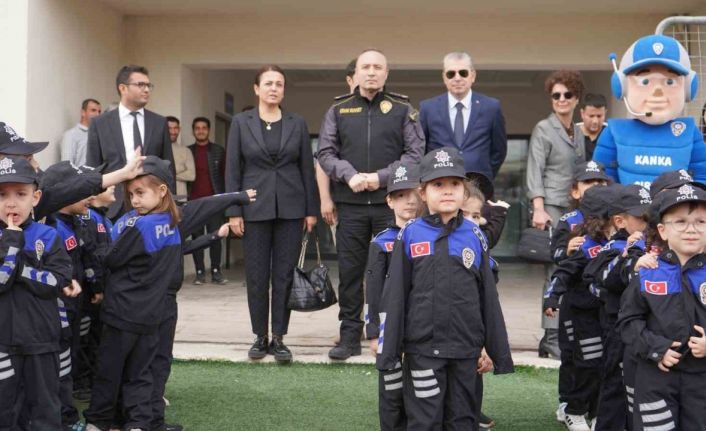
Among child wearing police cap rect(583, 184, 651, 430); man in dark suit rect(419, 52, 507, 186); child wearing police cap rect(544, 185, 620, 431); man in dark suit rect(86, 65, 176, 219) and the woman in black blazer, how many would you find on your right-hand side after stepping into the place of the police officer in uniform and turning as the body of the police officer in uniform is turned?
2

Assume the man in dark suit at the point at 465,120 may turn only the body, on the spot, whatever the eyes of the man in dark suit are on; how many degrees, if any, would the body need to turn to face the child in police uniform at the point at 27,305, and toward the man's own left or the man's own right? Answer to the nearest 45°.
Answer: approximately 45° to the man's own right

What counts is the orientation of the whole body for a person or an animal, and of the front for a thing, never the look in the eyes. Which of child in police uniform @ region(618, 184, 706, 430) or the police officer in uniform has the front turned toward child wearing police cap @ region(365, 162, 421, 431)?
the police officer in uniform

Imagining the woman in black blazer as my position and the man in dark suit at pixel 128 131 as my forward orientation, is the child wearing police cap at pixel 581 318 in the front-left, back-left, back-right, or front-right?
back-left

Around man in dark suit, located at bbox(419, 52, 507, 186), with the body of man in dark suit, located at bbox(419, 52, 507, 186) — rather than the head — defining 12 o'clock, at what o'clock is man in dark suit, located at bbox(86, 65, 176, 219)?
man in dark suit, located at bbox(86, 65, 176, 219) is roughly at 3 o'clock from man in dark suit, located at bbox(419, 52, 507, 186).

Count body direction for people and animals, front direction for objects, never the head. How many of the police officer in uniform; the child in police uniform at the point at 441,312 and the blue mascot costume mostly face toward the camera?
3

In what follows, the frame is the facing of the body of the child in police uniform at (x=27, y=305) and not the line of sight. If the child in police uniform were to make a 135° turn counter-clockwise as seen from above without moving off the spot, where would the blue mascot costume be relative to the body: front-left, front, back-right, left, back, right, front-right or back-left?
front-right

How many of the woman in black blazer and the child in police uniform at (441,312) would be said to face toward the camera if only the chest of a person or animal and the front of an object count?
2

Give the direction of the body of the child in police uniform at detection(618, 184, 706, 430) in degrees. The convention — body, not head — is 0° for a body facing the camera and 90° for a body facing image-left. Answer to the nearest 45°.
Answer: approximately 0°

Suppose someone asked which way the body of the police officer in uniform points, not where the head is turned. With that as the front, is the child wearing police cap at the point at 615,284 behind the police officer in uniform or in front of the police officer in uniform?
in front

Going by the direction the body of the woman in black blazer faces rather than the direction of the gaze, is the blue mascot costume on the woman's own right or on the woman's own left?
on the woman's own left

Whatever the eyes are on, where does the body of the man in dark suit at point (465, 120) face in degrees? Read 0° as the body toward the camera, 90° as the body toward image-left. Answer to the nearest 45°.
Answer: approximately 0°

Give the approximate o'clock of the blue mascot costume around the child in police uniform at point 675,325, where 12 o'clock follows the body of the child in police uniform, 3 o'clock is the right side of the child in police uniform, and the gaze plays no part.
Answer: The blue mascot costume is roughly at 6 o'clock from the child in police uniform.
